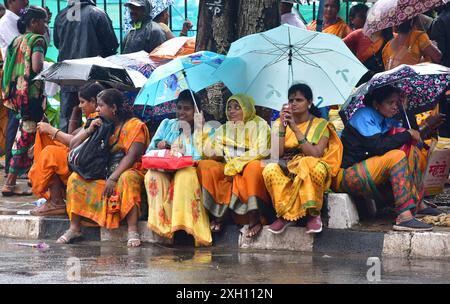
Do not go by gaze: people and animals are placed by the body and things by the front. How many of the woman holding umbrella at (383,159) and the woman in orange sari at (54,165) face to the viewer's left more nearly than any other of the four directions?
1

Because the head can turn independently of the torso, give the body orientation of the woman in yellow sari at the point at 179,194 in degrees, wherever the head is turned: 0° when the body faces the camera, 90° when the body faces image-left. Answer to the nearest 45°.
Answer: approximately 0°

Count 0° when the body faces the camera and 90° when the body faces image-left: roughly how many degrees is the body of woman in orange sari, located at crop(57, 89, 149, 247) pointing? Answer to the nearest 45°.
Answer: approximately 45°

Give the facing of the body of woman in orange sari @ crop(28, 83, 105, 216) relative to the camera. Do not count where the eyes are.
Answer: to the viewer's left

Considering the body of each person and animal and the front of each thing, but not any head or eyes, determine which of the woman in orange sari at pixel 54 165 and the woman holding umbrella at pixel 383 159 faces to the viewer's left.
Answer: the woman in orange sari
